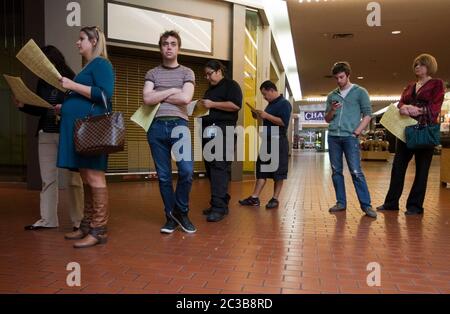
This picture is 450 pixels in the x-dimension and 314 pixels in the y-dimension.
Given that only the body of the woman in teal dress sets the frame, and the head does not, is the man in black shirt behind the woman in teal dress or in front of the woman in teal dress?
behind

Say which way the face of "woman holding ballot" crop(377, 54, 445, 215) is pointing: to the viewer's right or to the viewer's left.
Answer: to the viewer's left

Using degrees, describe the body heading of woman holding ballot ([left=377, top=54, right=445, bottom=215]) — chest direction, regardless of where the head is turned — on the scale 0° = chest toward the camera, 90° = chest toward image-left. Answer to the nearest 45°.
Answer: approximately 45°

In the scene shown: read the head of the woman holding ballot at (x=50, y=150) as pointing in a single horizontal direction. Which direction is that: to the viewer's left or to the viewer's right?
to the viewer's left

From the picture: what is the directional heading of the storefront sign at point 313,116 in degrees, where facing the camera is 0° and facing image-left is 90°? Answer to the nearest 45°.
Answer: approximately 0°

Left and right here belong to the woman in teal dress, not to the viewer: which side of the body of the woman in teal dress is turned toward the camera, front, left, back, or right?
left

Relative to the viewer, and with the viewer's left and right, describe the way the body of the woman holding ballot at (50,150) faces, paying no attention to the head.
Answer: facing to the left of the viewer

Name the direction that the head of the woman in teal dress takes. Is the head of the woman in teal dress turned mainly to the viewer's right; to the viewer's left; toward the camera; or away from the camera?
to the viewer's left
